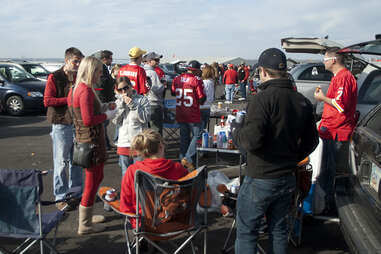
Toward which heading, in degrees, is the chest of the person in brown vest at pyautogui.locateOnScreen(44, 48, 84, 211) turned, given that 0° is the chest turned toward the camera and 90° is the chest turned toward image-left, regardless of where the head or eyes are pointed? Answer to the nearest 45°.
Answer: approximately 315°

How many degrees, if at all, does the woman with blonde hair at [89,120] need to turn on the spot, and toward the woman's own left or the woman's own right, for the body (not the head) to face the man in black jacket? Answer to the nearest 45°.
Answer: approximately 45° to the woman's own right

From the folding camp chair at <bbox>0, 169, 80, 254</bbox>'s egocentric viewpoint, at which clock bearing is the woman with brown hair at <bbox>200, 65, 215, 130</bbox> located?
The woman with brown hair is roughly at 12 o'clock from the folding camp chair.

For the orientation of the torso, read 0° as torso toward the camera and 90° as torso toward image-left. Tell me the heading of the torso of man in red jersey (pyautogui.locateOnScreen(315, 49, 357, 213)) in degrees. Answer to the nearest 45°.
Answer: approximately 90°

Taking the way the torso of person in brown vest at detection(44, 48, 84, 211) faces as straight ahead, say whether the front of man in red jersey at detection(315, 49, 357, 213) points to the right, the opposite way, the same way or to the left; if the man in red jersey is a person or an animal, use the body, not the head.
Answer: the opposite way

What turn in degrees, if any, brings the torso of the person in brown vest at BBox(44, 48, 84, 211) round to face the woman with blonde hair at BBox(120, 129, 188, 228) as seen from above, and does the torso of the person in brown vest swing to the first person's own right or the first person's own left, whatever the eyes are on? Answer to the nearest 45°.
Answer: approximately 45° to the first person's own right

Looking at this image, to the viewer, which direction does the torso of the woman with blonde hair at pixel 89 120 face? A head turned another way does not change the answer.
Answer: to the viewer's right

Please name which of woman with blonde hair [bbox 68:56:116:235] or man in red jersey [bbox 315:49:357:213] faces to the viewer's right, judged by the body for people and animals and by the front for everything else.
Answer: the woman with blonde hair
